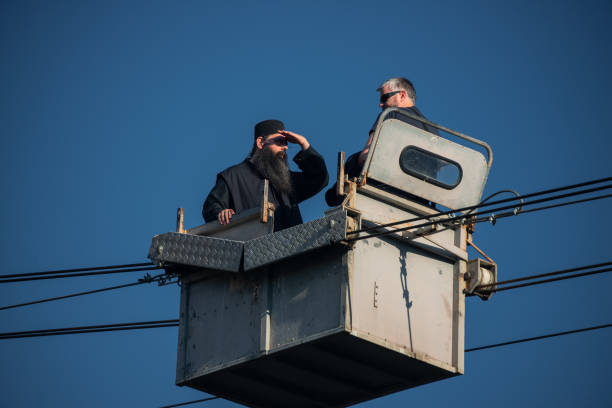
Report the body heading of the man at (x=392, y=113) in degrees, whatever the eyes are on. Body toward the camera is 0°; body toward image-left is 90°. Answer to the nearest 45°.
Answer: approximately 90°

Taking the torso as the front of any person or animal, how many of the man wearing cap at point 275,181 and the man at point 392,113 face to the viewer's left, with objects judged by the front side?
1

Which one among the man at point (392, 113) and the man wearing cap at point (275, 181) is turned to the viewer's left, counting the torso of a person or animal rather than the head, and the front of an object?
the man at point (392, 113)

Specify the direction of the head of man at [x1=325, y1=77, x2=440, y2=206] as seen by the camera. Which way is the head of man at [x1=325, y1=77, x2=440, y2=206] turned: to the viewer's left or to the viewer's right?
to the viewer's left
